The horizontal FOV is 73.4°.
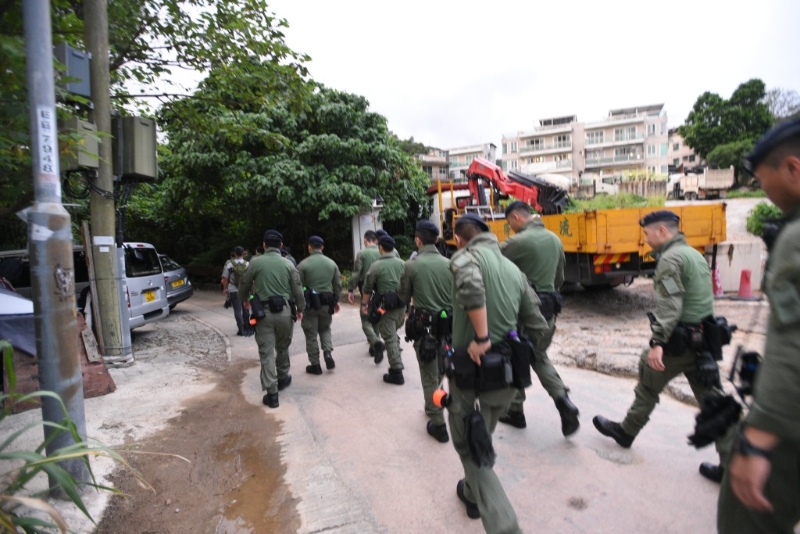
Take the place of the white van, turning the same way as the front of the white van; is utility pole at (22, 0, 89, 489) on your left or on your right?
on your left

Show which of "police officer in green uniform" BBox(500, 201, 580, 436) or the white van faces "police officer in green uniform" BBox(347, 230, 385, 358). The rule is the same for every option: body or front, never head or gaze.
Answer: "police officer in green uniform" BBox(500, 201, 580, 436)

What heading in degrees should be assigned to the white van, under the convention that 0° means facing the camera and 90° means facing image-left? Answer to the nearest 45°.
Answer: approximately 135°

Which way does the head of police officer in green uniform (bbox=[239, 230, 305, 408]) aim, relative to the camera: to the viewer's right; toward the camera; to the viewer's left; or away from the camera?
away from the camera

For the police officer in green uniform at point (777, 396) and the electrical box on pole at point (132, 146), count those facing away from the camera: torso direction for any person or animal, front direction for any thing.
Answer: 0

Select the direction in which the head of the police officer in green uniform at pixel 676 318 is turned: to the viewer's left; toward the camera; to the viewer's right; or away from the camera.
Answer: to the viewer's left

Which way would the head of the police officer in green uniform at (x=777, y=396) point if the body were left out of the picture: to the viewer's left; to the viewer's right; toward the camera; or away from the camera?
to the viewer's left

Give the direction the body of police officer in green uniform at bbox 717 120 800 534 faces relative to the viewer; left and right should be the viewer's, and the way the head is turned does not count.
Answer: facing to the left of the viewer

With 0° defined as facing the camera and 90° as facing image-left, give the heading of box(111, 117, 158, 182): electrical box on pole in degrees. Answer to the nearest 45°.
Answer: approximately 315°

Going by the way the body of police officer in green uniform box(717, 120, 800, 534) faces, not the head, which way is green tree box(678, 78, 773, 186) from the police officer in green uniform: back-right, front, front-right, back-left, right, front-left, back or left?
right

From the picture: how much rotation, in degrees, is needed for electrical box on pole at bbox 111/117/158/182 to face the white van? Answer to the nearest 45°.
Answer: approximately 135° to its left

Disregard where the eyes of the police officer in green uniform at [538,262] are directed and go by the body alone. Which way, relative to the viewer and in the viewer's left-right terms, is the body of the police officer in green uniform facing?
facing away from the viewer and to the left of the viewer

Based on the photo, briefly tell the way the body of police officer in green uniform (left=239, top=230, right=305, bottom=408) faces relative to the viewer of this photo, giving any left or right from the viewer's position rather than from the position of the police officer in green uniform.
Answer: facing away from the viewer

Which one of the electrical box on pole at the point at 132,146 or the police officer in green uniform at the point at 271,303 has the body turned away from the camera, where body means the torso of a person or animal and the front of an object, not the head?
the police officer in green uniform
